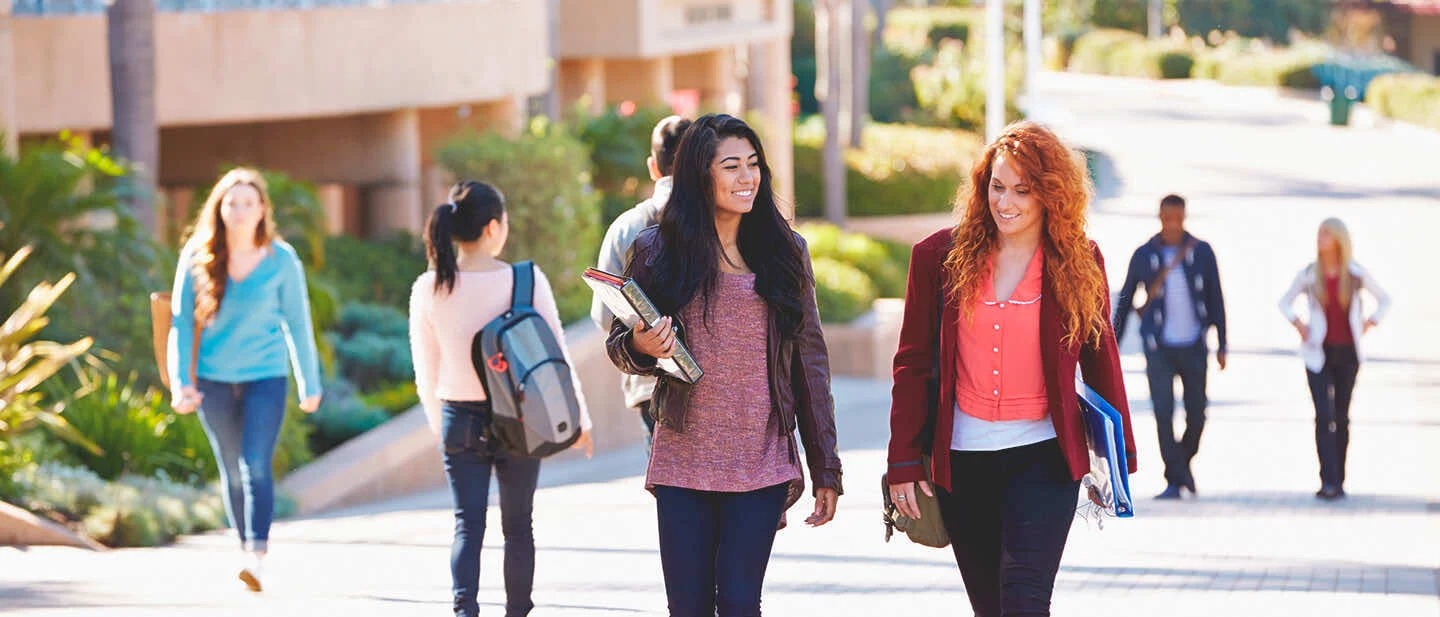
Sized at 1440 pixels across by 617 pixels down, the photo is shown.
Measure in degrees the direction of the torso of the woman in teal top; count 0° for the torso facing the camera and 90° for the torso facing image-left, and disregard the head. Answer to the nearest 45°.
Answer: approximately 0°

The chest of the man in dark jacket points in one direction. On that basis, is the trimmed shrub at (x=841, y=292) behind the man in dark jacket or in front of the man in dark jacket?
behind

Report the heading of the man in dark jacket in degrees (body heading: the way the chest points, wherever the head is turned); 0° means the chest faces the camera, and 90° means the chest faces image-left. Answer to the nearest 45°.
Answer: approximately 0°

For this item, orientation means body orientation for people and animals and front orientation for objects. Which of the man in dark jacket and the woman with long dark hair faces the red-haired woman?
the man in dark jacket

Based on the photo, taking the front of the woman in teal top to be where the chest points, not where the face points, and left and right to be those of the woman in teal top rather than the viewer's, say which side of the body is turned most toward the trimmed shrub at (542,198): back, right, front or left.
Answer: back

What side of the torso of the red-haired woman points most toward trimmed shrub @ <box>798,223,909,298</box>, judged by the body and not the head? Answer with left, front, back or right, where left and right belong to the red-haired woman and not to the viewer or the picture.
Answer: back

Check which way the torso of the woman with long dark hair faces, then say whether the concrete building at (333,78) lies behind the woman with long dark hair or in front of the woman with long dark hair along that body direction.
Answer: behind

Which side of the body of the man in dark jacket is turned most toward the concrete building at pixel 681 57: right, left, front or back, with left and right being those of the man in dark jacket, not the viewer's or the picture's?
back
